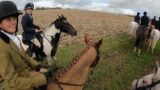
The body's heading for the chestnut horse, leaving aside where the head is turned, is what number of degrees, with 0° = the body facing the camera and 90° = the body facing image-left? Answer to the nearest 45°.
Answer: approximately 225°

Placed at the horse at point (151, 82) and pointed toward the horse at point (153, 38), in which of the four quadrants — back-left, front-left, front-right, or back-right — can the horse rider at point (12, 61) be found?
back-left

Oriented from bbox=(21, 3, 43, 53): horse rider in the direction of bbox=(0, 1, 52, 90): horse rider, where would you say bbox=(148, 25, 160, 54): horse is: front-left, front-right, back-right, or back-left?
back-left

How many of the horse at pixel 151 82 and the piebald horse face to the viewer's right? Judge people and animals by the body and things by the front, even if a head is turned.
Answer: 1

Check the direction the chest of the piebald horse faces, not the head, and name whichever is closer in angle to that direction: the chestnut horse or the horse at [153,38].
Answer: the horse

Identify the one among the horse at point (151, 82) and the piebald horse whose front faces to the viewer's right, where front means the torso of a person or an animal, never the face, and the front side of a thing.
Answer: the piebald horse

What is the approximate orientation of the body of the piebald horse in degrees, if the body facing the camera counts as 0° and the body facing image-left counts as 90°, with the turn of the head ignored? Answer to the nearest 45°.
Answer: approximately 270°
